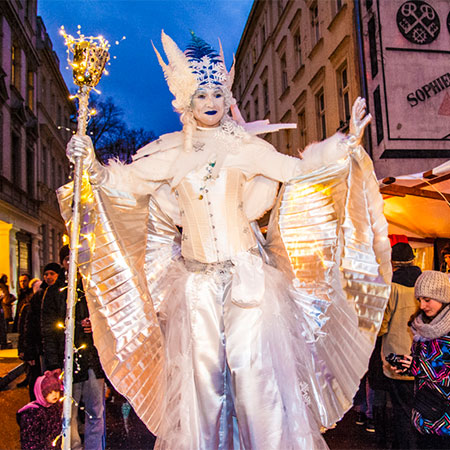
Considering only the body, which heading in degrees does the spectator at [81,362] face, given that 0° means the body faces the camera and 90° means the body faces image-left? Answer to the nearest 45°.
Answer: approximately 315°

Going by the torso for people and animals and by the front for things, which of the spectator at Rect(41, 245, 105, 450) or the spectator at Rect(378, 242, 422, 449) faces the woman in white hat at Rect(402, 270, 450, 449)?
the spectator at Rect(41, 245, 105, 450)

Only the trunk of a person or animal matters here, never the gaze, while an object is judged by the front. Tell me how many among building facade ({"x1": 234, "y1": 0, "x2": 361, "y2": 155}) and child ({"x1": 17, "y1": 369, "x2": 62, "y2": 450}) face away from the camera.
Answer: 0

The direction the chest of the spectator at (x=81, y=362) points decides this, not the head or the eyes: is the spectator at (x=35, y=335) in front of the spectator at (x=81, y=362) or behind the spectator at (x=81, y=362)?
behind

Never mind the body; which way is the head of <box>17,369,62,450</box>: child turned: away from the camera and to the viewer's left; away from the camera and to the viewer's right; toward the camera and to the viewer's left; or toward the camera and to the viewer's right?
toward the camera and to the viewer's right

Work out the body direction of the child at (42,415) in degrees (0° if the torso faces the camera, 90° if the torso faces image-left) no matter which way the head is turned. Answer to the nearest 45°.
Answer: approximately 315°

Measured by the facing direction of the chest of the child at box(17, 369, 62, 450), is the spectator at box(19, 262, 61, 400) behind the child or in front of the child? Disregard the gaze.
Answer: behind

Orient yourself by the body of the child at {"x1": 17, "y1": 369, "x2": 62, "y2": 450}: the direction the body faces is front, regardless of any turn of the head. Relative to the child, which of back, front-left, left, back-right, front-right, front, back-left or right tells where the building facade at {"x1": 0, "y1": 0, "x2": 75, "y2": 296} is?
back-left

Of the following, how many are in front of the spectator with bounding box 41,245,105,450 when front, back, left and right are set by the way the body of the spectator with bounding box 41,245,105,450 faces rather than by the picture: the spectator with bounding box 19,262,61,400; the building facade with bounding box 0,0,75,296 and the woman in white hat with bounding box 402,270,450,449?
1
